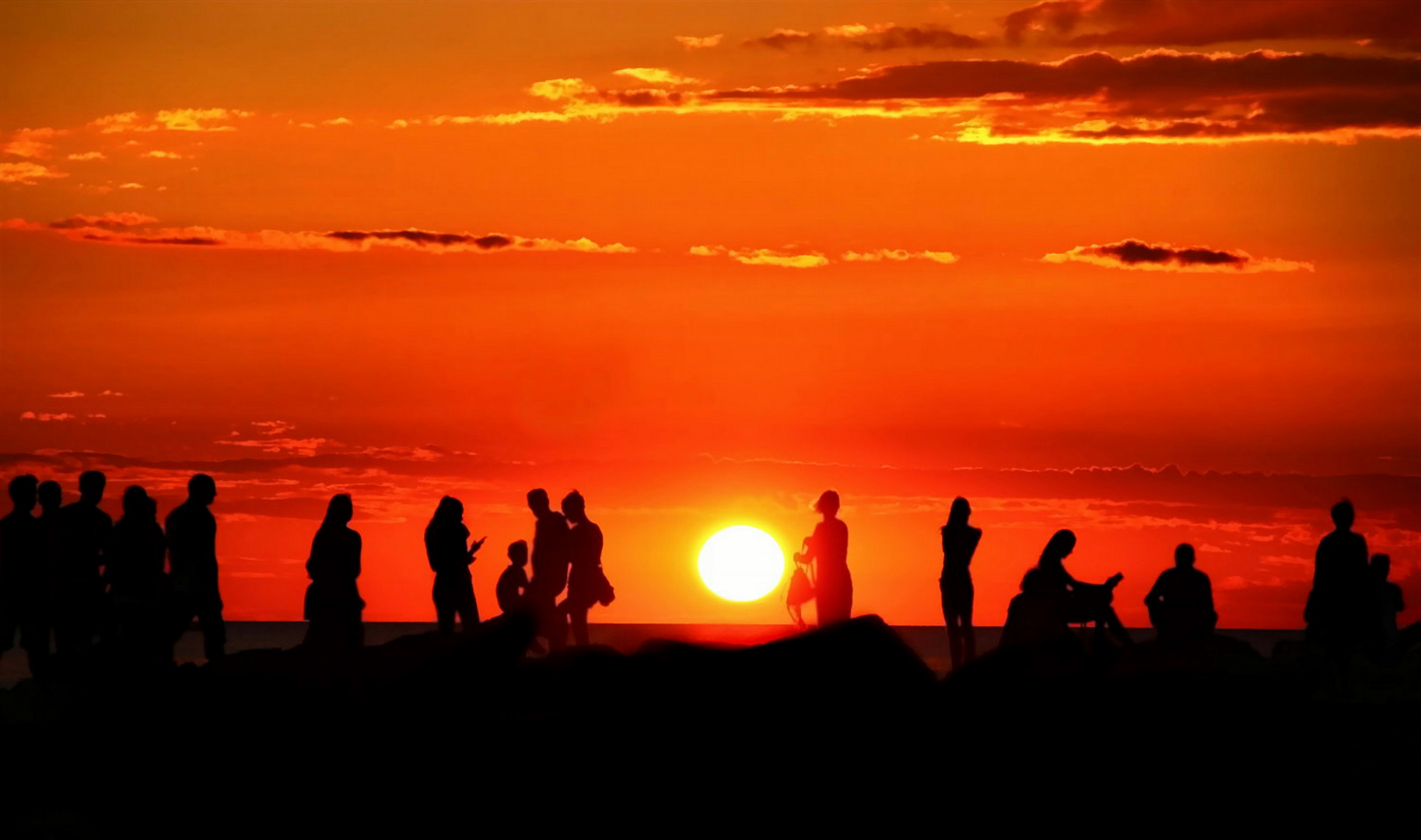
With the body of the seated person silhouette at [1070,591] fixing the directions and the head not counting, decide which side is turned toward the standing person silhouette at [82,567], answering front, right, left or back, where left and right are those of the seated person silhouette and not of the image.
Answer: back

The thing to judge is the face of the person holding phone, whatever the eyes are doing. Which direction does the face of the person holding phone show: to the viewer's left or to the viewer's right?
to the viewer's right

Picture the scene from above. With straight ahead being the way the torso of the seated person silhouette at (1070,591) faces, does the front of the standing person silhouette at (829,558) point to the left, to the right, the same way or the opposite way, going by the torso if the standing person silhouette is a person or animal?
the opposite way

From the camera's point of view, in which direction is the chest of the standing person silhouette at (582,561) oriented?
to the viewer's left

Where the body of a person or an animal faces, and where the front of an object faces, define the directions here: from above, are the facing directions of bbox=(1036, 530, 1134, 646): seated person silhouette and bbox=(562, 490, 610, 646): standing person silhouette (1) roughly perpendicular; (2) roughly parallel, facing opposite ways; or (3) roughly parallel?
roughly parallel, facing opposite ways

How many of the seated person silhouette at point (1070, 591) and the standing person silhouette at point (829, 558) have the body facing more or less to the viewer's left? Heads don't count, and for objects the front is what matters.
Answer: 1

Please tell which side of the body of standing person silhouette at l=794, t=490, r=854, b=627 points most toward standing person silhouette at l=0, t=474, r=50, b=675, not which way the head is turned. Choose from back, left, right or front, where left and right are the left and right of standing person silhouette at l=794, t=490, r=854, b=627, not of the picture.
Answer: front
